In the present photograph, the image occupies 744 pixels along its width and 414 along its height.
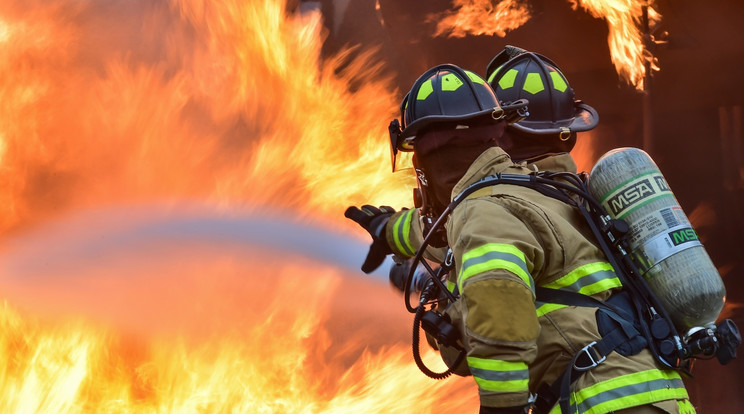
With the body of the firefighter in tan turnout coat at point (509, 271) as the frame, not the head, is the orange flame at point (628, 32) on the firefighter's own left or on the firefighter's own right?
on the firefighter's own right

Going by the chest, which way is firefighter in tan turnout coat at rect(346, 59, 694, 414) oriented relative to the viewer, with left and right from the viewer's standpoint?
facing to the left of the viewer

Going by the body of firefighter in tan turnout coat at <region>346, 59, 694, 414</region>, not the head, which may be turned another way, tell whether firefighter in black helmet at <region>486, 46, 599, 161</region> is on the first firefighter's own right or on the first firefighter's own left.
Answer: on the first firefighter's own right

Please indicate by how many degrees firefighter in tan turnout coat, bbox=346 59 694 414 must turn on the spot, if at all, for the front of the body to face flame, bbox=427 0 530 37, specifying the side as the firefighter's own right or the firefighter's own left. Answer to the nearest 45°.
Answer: approximately 90° to the firefighter's own right

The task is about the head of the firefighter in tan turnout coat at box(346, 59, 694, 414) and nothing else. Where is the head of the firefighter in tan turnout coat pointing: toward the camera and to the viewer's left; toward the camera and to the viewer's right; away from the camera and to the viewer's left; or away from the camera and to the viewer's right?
away from the camera and to the viewer's left
